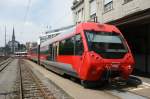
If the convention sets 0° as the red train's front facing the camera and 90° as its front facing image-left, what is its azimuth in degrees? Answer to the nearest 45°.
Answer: approximately 315°
